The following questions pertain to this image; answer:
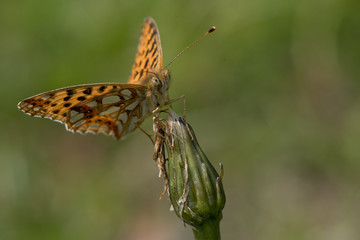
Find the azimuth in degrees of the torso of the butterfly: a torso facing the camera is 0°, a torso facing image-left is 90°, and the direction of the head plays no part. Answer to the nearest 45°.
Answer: approximately 315°

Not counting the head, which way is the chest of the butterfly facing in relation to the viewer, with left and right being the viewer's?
facing the viewer and to the right of the viewer
